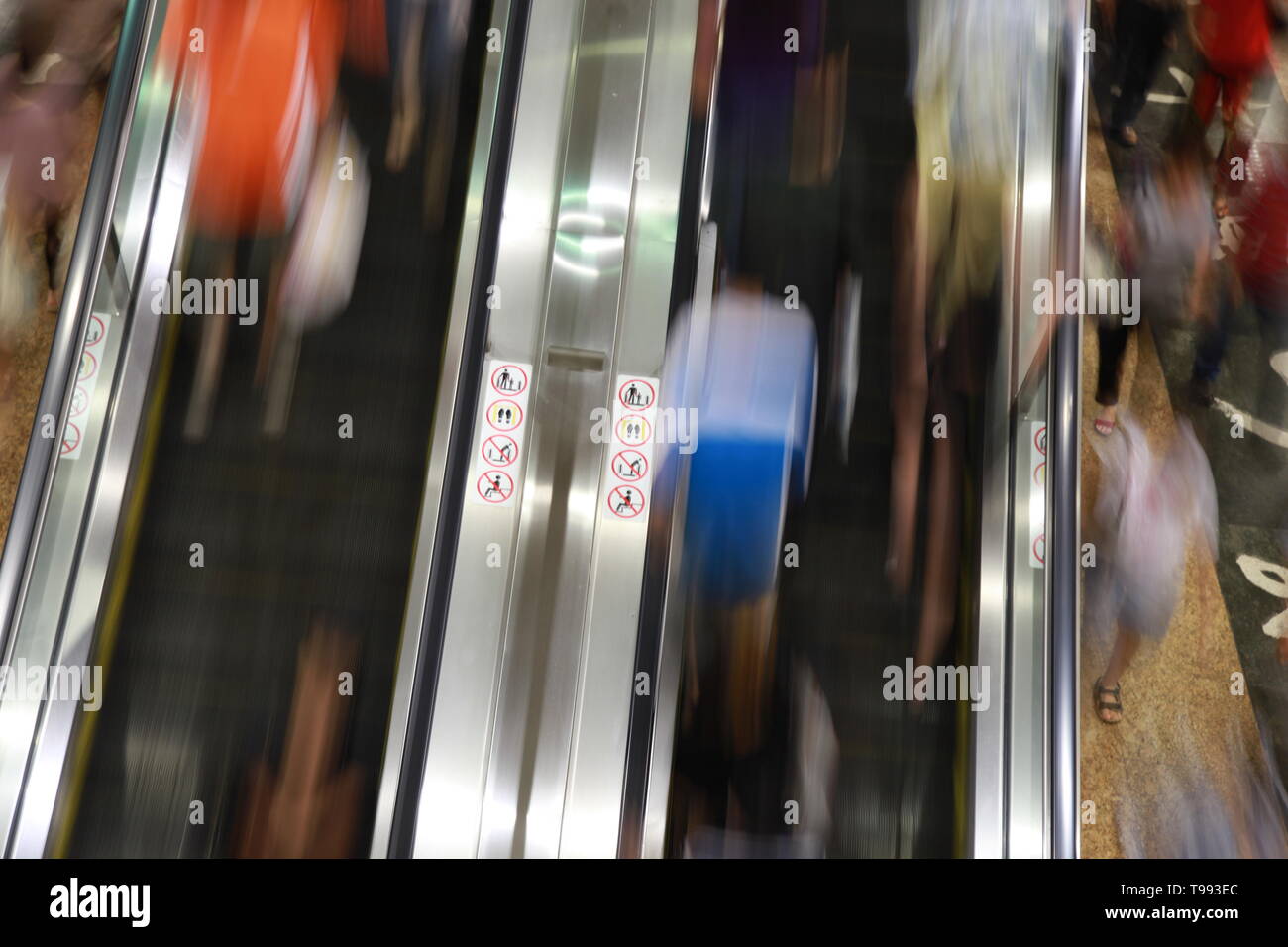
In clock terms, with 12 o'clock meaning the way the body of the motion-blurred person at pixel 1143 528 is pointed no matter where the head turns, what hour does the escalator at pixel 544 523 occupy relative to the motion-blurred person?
The escalator is roughly at 2 o'clock from the motion-blurred person.

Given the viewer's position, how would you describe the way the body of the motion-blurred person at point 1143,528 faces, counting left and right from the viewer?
facing the viewer

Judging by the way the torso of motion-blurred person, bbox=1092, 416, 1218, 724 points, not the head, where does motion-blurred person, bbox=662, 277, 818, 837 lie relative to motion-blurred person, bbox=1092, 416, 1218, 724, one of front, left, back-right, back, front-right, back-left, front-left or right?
front-right

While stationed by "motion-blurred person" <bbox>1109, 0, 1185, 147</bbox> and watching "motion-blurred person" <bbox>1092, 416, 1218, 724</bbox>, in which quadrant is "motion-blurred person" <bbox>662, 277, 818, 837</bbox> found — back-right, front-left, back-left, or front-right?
front-right

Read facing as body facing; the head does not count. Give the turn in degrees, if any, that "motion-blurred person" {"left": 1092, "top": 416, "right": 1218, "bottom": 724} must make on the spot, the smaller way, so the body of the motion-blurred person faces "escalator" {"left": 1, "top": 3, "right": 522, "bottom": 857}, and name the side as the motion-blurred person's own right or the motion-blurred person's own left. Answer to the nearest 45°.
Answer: approximately 45° to the motion-blurred person's own right
